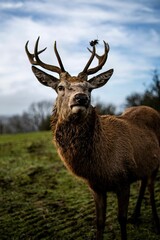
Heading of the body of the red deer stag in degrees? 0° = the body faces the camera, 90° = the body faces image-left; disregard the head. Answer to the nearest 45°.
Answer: approximately 45°
